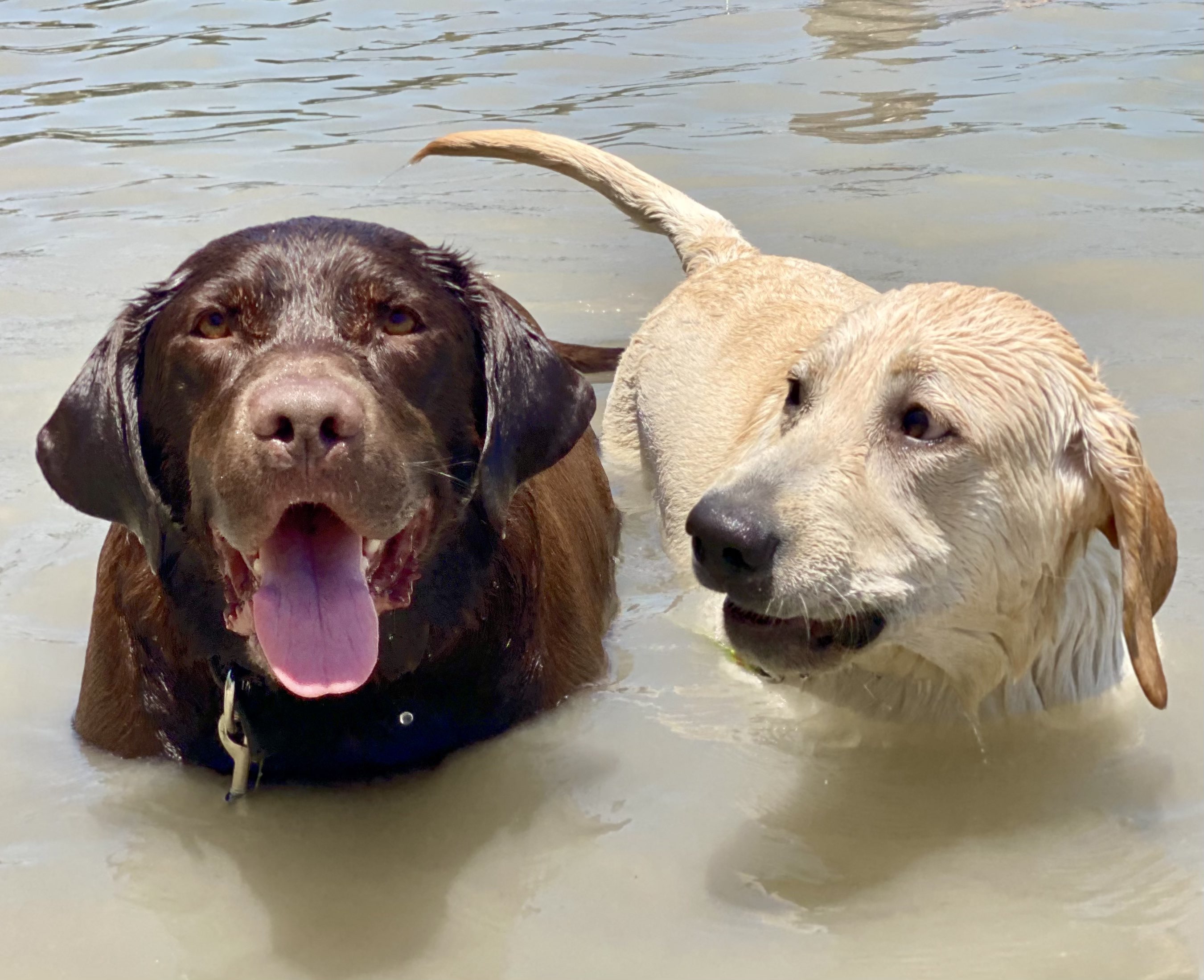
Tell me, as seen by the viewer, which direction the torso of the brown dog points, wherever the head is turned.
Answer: toward the camera

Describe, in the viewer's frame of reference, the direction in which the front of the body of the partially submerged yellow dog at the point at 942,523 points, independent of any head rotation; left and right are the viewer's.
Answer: facing the viewer and to the right of the viewer

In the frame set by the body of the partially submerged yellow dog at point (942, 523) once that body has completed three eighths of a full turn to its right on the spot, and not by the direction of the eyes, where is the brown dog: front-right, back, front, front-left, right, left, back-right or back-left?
front
